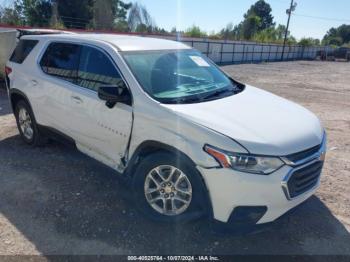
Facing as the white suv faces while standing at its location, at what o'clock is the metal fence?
The metal fence is roughly at 8 o'clock from the white suv.

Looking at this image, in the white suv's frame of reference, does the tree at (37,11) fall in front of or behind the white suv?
behind

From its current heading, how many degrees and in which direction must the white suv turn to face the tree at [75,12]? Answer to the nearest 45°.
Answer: approximately 135° to its left

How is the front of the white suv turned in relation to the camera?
facing the viewer and to the right of the viewer

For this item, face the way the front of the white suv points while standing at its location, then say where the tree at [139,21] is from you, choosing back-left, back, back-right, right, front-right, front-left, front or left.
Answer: back-left

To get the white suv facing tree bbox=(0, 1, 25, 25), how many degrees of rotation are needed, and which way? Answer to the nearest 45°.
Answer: approximately 180°
